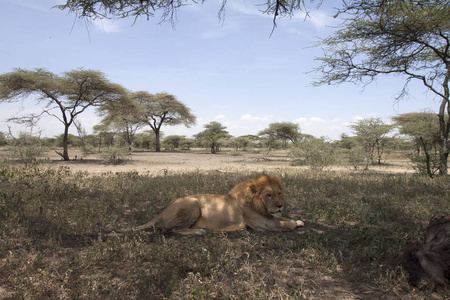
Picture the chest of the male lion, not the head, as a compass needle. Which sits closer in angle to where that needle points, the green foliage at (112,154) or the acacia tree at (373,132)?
the acacia tree

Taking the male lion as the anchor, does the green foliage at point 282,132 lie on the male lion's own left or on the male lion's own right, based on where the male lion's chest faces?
on the male lion's own left

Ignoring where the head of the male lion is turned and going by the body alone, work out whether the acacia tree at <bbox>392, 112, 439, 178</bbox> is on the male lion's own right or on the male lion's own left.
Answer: on the male lion's own left

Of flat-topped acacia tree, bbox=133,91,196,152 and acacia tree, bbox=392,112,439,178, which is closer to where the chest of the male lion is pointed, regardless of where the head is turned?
the acacia tree

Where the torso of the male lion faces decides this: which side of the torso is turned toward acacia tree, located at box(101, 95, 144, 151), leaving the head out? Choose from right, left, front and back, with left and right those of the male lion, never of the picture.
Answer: left

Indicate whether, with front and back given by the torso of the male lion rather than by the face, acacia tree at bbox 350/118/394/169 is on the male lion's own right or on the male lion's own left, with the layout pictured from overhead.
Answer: on the male lion's own left

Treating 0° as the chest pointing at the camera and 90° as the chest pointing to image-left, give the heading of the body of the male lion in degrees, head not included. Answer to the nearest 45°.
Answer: approximately 270°
